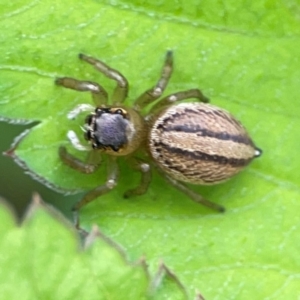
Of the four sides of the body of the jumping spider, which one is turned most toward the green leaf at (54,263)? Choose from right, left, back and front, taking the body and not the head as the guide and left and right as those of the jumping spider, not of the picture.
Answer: left

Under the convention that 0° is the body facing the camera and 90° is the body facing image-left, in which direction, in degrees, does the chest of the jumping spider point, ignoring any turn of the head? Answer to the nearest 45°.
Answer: approximately 90°
